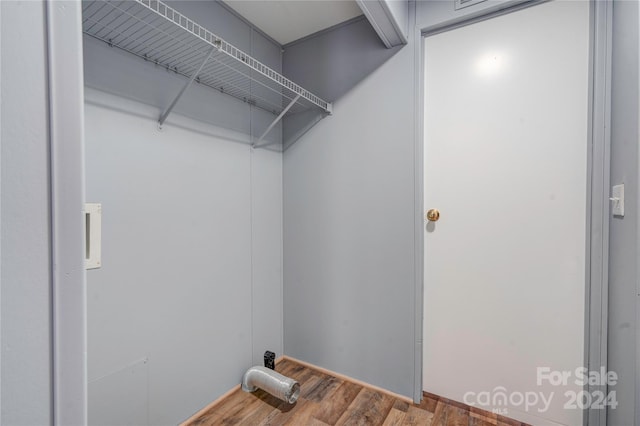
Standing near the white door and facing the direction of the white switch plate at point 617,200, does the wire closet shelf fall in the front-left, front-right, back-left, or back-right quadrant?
back-right

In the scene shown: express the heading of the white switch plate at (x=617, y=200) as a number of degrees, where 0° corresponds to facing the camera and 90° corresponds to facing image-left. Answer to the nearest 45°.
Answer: approximately 45°

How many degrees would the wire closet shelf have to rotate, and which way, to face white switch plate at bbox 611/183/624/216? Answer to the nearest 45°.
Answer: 0° — it already faces it
